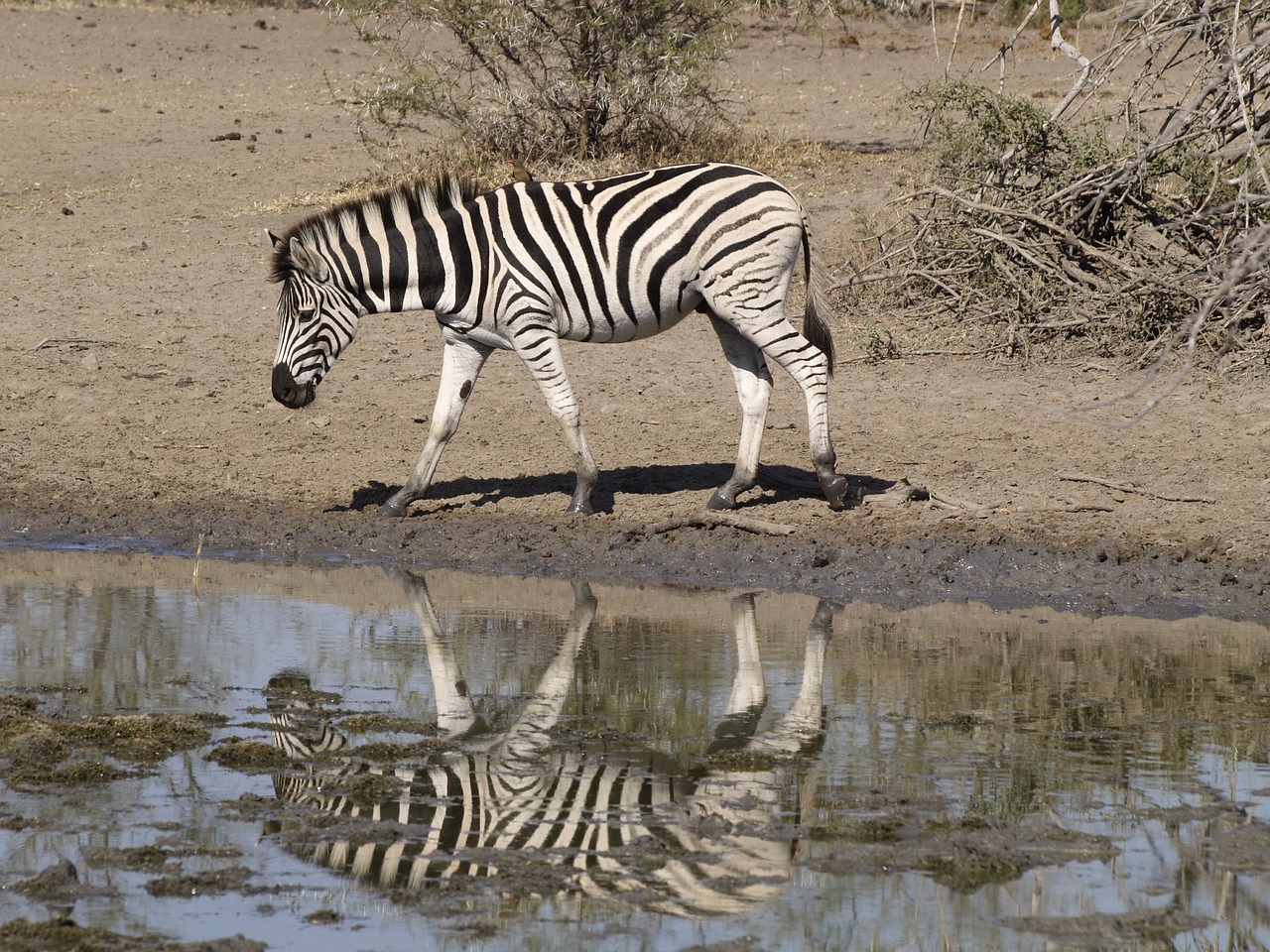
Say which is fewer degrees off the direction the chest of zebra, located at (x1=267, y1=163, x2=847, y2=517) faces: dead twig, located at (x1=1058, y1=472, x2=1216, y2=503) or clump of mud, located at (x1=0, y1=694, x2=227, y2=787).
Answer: the clump of mud

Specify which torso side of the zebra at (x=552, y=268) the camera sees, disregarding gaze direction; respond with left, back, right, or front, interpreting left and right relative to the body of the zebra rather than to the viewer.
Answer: left

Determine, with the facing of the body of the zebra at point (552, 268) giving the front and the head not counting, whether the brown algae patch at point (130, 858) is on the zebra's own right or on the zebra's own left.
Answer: on the zebra's own left

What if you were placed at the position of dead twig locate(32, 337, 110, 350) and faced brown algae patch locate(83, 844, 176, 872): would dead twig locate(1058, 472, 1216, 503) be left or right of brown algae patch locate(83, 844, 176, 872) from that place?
left

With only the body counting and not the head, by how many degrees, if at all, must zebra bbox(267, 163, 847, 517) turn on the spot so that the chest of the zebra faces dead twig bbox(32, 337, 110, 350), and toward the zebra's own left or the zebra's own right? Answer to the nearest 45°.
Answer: approximately 45° to the zebra's own right

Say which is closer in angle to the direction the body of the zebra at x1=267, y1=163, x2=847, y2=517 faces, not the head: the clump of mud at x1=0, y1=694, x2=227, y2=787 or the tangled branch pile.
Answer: the clump of mud

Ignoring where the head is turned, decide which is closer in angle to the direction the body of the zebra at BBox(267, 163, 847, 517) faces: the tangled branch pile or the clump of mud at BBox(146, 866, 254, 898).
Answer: the clump of mud

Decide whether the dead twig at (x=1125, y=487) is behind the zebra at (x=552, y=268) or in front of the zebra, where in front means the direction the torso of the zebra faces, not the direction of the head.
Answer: behind

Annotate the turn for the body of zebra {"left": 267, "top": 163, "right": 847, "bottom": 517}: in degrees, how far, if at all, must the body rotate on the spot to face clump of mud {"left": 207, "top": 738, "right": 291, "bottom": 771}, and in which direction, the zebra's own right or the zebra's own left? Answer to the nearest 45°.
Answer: approximately 90° to the zebra's own left

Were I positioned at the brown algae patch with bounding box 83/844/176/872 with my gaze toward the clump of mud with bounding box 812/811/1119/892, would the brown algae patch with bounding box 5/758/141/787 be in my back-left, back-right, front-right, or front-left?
back-left

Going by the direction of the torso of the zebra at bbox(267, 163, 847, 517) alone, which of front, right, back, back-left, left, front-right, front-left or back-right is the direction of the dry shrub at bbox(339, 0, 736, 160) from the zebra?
right

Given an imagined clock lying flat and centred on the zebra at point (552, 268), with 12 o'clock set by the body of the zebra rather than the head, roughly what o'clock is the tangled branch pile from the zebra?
The tangled branch pile is roughly at 5 o'clock from the zebra.

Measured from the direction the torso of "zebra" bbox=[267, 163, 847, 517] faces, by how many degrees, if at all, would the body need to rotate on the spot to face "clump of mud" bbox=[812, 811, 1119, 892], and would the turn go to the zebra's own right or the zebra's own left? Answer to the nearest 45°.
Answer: approximately 90° to the zebra's own left
